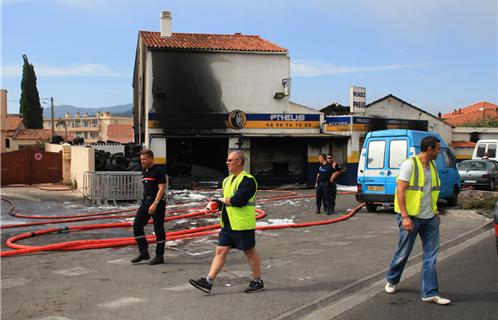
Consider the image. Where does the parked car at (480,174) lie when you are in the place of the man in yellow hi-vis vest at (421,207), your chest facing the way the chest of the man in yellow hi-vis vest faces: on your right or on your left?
on your left

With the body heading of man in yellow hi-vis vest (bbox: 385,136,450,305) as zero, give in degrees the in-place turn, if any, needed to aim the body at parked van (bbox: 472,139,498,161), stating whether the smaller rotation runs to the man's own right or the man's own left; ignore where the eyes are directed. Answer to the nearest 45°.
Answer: approximately 135° to the man's own left

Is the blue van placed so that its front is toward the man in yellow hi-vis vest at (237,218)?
no

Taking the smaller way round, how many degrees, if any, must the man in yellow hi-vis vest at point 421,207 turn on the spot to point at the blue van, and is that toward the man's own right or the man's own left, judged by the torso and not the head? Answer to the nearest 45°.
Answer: approximately 135° to the man's own left

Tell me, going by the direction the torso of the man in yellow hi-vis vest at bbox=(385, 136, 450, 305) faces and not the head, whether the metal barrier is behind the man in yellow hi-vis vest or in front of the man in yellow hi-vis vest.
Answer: behind

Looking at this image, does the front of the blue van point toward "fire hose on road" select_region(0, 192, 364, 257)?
no

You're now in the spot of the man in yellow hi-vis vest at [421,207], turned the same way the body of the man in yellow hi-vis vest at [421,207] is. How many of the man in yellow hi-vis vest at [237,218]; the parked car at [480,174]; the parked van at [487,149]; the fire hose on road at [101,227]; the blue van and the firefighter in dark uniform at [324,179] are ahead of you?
0

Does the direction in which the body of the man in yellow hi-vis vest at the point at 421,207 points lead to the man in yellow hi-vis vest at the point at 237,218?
no

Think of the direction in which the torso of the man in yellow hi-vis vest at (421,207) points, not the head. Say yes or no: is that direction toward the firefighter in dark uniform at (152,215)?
no

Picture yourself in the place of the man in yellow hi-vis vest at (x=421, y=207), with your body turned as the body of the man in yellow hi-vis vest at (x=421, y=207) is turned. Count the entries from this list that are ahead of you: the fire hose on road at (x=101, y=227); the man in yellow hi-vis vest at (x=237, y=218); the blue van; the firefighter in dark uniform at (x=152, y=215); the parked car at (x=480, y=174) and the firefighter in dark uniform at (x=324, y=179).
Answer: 0
